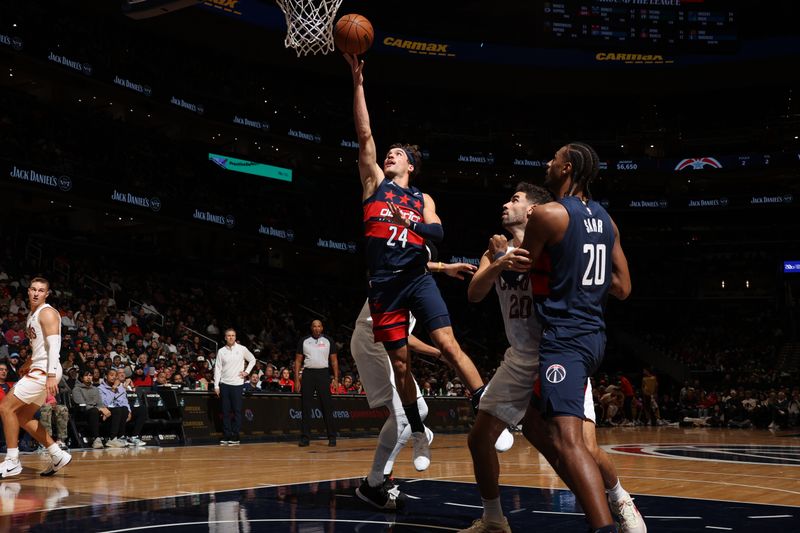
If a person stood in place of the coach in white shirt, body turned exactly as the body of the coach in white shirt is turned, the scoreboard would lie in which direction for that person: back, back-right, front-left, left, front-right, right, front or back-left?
back-left

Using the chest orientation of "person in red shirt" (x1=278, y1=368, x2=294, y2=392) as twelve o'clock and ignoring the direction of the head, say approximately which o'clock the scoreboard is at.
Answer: The scoreboard is roughly at 8 o'clock from the person in red shirt.

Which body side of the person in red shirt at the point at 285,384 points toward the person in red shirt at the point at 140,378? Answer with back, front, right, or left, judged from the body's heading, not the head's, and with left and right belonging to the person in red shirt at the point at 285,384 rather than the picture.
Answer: right

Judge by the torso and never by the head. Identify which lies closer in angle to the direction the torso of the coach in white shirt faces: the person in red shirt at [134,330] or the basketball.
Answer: the basketball

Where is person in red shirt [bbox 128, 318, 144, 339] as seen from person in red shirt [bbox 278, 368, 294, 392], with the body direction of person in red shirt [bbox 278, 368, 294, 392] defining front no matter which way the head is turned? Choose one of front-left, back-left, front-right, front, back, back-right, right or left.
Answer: back-right

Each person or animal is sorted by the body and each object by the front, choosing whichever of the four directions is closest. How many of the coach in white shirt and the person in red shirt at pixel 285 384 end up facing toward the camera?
2

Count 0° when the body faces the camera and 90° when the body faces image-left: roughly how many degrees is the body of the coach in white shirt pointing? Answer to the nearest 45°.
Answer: approximately 0°

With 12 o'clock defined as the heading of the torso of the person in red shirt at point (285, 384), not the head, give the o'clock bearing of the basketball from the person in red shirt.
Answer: The basketball is roughly at 12 o'clock from the person in red shirt.

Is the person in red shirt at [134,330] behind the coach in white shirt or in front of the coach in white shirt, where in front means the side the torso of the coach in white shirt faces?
behind

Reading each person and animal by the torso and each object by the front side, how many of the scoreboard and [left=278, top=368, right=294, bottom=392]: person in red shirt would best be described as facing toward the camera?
2

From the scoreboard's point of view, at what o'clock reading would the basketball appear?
The basketball is roughly at 12 o'clock from the scoreboard.
